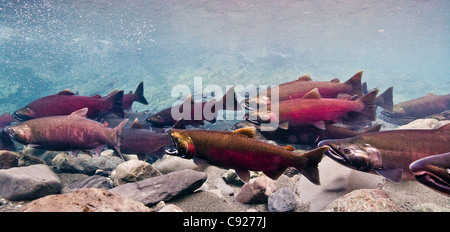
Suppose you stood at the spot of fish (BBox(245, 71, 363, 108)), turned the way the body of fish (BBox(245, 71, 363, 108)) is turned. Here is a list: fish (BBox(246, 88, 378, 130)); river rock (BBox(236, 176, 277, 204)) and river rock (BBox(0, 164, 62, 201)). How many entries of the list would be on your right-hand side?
0

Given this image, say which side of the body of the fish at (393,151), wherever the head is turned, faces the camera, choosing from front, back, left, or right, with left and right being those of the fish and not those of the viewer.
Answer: left

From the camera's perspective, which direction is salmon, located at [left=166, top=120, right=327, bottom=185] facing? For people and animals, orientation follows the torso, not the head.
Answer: to the viewer's left

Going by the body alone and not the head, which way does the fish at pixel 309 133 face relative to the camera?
to the viewer's left

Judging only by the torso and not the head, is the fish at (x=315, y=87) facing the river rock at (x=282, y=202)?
no

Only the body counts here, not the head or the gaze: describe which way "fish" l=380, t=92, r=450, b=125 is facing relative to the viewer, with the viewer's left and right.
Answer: facing to the left of the viewer

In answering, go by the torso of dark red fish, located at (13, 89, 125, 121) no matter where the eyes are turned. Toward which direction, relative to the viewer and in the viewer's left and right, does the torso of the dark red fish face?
facing to the left of the viewer

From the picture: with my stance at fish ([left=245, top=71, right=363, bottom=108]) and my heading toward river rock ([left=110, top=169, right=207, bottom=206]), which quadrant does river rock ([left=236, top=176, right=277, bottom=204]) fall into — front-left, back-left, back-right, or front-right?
front-left

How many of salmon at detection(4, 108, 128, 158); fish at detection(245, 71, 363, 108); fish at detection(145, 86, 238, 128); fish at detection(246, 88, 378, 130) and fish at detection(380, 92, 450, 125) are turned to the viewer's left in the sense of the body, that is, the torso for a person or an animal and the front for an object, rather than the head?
5

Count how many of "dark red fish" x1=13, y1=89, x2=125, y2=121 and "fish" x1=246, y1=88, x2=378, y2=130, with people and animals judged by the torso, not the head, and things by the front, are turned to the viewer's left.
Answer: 2

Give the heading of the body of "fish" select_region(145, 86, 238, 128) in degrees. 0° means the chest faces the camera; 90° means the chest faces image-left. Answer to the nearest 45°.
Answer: approximately 90°

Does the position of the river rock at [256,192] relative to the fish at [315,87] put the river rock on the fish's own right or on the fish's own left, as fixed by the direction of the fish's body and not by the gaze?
on the fish's own left

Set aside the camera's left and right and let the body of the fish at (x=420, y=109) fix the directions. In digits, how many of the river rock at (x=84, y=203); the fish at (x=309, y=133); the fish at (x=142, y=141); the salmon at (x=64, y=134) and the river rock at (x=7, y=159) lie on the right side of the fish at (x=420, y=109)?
0

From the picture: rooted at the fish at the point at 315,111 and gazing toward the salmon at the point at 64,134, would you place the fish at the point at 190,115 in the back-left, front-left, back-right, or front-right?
front-right

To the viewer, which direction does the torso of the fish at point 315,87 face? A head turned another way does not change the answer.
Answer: to the viewer's left

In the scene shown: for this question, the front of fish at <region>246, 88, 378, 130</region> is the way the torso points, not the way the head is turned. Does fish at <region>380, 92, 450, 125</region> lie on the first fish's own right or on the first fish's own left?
on the first fish's own right

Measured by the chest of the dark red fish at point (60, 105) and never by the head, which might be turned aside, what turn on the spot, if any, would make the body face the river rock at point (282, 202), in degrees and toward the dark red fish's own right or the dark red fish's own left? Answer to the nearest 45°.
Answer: approximately 135° to the dark red fish's own left
